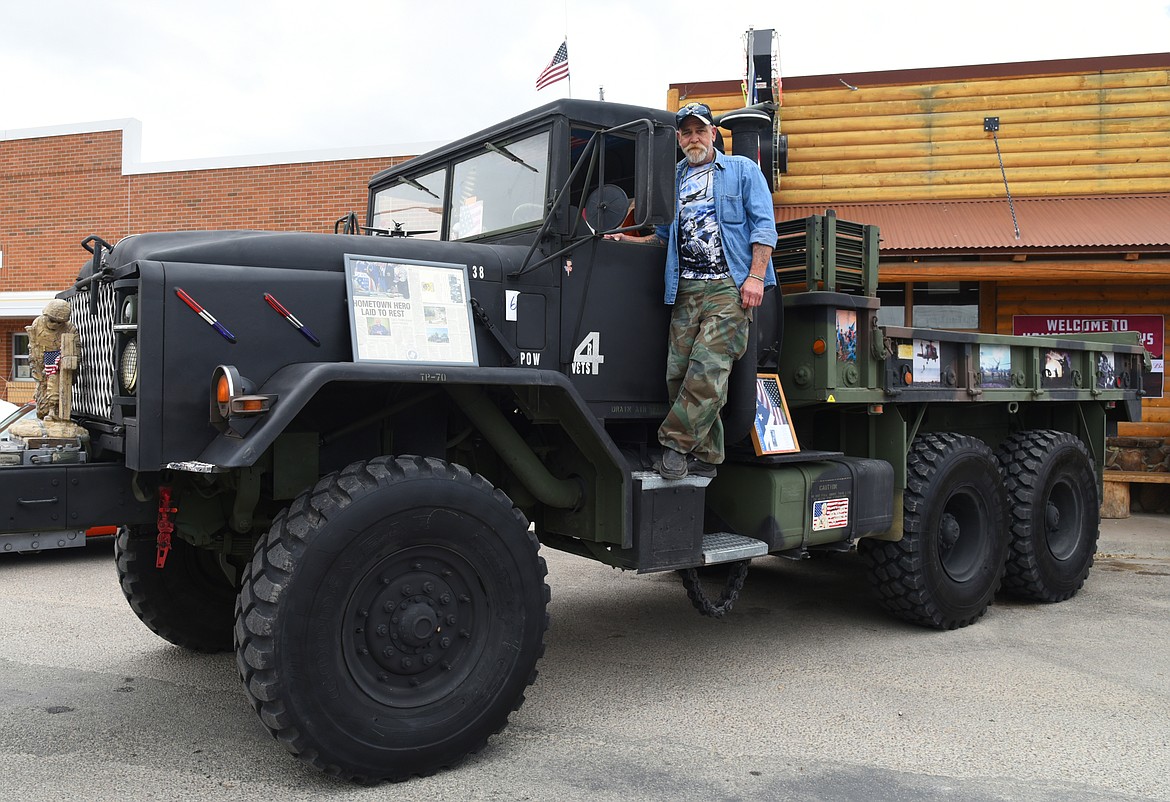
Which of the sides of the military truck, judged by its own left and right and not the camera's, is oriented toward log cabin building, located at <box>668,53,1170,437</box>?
back

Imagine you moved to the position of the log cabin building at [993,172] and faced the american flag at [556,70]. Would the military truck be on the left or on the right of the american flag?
left

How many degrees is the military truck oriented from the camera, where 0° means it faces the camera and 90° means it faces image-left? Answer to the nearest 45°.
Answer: approximately 45°

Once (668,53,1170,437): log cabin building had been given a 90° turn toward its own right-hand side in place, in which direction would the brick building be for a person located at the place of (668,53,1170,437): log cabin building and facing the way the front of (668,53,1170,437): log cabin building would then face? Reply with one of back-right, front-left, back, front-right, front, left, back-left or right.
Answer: front

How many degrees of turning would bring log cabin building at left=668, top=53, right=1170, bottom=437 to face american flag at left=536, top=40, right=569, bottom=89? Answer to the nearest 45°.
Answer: approximately 45° to its right

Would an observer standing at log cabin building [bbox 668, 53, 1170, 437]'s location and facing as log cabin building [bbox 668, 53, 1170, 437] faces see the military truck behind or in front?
in front

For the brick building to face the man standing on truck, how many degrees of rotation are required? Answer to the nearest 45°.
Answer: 0° — it already faces them
